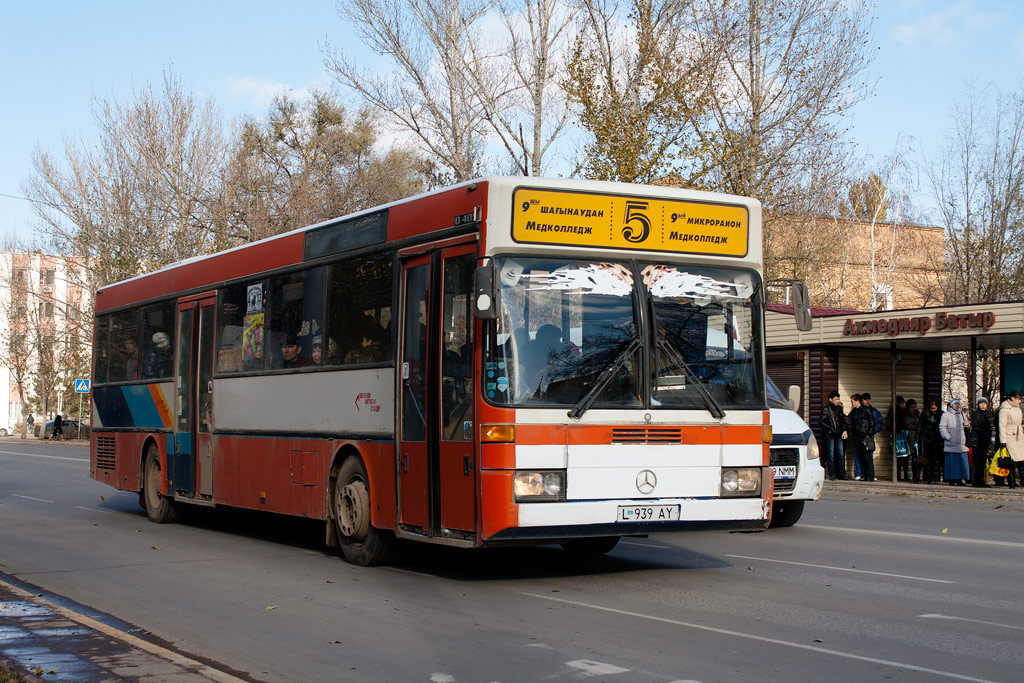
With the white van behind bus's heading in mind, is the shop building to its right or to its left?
on its left

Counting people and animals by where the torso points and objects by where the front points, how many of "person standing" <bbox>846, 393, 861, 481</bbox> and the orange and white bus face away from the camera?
0

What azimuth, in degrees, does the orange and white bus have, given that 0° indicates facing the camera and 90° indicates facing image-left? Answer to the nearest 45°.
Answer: approximately 315°

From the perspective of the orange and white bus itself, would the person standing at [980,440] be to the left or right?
on its left

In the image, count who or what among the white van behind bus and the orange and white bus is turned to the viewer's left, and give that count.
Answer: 0

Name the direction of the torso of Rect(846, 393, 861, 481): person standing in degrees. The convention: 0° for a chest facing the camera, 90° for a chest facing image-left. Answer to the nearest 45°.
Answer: approximately 45°

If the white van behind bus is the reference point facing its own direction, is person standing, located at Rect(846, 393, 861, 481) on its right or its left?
on its left

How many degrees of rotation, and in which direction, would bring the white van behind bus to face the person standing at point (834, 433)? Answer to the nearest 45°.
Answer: approximately 135° to its left
